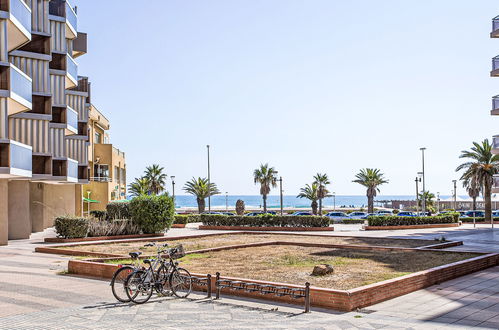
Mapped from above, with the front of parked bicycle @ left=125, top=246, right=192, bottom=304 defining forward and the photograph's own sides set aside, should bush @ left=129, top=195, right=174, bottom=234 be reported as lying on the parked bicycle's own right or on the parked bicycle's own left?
on the parked bicycle's own left

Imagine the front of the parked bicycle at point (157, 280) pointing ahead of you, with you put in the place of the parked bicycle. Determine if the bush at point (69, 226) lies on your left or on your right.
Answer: on your left

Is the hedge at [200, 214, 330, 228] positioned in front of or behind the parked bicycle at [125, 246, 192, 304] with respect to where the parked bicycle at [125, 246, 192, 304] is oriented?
in front

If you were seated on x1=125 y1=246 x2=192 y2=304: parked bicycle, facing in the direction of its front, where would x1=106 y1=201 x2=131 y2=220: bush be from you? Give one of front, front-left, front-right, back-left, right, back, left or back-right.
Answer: front-left

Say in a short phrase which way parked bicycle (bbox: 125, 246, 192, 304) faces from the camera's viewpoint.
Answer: facing away from the viewer and to the right of the viewer

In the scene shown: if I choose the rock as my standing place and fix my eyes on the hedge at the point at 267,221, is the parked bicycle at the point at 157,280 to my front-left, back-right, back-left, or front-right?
back-left
